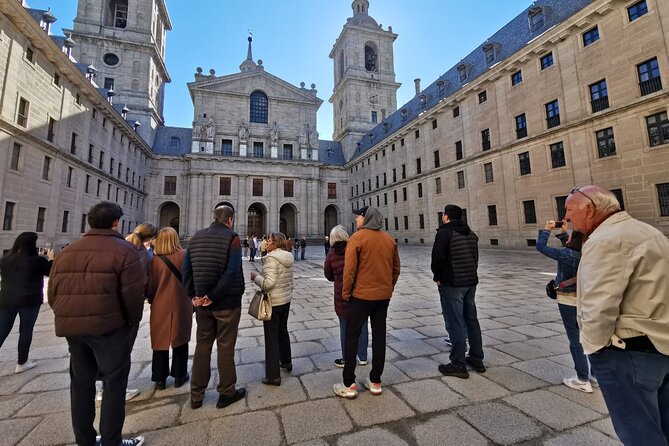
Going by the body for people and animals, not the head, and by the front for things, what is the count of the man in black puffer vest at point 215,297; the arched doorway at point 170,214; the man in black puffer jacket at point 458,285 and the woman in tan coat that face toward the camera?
1

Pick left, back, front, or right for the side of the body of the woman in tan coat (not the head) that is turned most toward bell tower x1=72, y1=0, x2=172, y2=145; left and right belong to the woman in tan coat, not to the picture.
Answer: front

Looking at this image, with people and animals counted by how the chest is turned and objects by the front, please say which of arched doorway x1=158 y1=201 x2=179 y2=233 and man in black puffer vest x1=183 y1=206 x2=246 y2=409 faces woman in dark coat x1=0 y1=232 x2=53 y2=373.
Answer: the arched doorway

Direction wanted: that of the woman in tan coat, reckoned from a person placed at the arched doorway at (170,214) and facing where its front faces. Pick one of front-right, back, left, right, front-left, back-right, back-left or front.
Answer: front

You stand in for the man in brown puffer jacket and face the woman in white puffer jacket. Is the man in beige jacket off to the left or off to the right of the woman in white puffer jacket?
right

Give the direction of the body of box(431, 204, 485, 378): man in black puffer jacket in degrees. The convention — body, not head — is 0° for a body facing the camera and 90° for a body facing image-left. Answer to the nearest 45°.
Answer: approximately 135°

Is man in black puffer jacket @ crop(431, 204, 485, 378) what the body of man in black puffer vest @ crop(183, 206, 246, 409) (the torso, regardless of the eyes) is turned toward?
no

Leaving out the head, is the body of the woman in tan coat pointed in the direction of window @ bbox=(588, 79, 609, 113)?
no

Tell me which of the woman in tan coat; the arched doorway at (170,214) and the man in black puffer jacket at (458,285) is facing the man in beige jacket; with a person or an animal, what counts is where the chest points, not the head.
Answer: the arched doorway

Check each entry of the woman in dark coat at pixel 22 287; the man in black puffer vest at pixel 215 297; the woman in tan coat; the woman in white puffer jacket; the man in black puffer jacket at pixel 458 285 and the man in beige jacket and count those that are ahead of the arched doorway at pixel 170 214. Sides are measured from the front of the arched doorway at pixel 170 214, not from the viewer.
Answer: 6

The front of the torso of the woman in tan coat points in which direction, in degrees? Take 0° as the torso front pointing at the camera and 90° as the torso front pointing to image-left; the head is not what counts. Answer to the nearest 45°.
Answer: approximately 180°

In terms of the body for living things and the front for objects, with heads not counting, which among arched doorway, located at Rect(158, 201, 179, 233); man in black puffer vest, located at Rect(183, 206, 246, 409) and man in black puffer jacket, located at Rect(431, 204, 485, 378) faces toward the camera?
the arched doorway

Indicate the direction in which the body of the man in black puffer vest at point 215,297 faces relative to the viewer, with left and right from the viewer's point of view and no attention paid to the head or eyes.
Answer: facing away from the viewer and to the right of the viewer

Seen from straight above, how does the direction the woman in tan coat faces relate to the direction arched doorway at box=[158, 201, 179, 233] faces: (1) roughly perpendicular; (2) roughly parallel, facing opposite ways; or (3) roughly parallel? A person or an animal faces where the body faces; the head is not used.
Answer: roughly parallel, facing opposite ways

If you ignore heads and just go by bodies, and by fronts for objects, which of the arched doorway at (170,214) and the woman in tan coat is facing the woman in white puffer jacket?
the arched doorway

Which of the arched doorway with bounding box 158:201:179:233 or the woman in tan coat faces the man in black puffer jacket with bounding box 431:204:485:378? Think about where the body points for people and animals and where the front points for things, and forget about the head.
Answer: the arched doorway

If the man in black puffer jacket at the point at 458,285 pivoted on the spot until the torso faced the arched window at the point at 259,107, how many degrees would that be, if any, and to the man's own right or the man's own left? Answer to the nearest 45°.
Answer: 0° — they already face it

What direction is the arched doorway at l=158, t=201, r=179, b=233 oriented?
toward the camera
